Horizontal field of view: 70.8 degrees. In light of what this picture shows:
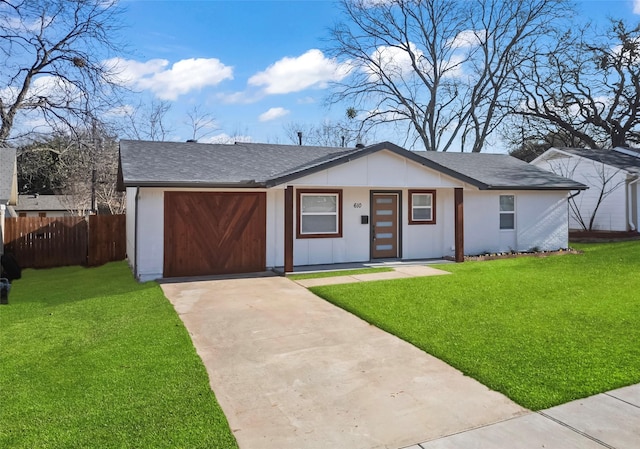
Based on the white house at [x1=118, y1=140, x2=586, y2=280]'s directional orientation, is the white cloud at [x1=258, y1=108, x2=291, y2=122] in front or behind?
behind

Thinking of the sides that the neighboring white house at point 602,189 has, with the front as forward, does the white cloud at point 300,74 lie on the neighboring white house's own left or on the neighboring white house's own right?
on the neighboring white house's own right

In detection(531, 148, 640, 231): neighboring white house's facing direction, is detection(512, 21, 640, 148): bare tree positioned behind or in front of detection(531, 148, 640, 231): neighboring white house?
behind

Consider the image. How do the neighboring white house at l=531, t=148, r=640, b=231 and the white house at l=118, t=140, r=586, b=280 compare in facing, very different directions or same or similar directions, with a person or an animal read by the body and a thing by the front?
same or similar directions

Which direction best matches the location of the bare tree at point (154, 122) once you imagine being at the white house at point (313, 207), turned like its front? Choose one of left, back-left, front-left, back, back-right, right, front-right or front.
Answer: back

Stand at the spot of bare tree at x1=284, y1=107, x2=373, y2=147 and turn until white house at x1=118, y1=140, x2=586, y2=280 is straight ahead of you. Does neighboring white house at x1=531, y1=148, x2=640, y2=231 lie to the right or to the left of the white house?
left

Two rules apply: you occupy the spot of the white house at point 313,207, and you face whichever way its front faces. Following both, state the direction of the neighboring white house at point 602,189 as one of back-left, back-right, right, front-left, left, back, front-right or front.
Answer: left

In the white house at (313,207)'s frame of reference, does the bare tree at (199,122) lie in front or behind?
behind

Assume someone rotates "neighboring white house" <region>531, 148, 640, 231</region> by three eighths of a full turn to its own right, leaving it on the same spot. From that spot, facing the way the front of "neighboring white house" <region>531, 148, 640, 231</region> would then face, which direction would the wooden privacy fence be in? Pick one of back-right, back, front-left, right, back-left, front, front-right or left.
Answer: front-left

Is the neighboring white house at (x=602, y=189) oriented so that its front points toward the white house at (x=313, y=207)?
no

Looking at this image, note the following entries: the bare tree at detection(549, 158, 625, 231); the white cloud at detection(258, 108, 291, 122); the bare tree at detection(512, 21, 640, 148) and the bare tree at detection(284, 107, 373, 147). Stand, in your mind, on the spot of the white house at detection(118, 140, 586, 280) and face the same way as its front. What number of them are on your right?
0

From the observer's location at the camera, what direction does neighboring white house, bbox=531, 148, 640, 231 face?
facing the viewer and to the right of the viewer

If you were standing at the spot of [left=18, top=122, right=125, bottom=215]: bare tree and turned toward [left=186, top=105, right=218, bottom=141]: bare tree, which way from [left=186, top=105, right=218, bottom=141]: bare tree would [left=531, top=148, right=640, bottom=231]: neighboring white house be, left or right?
right

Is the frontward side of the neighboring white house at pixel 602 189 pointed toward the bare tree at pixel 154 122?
no

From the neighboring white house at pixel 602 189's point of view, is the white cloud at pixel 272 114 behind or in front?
behind

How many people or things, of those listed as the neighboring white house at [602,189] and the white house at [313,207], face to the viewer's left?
0

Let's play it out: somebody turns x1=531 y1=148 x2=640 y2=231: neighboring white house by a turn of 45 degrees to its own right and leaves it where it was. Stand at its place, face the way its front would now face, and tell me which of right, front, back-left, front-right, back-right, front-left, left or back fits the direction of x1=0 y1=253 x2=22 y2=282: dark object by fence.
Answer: front-right
